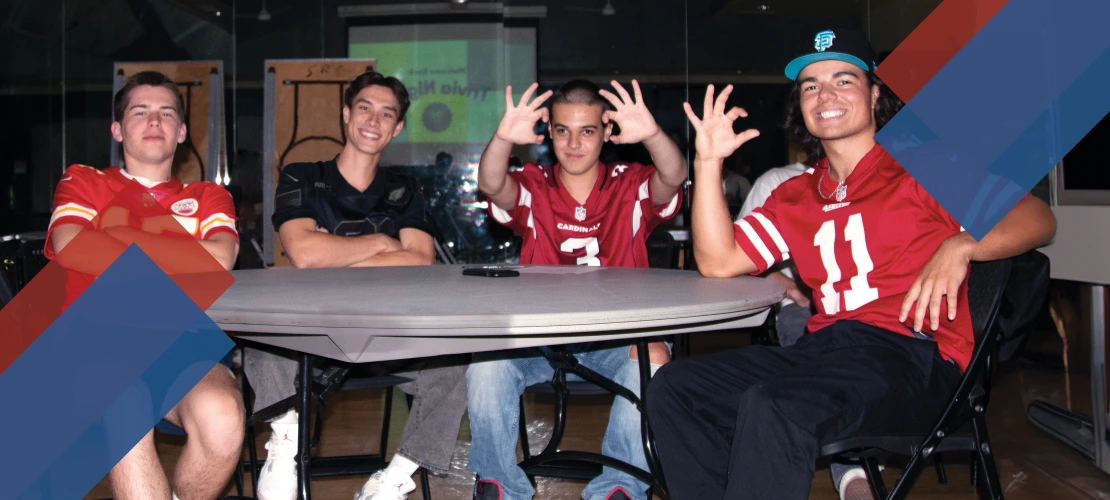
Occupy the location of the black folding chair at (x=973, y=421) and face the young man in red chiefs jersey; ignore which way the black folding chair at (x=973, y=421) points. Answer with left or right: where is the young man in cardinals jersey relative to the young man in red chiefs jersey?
right

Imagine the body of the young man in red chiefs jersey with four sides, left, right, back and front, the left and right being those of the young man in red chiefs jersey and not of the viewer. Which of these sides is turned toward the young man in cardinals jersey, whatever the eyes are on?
left

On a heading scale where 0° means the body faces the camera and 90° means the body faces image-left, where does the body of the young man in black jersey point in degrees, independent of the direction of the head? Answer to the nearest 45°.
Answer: approximately 0°

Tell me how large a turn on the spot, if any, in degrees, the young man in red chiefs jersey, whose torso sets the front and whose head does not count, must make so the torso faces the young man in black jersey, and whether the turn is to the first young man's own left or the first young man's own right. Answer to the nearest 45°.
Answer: approximately 135° to the first young man's own left
